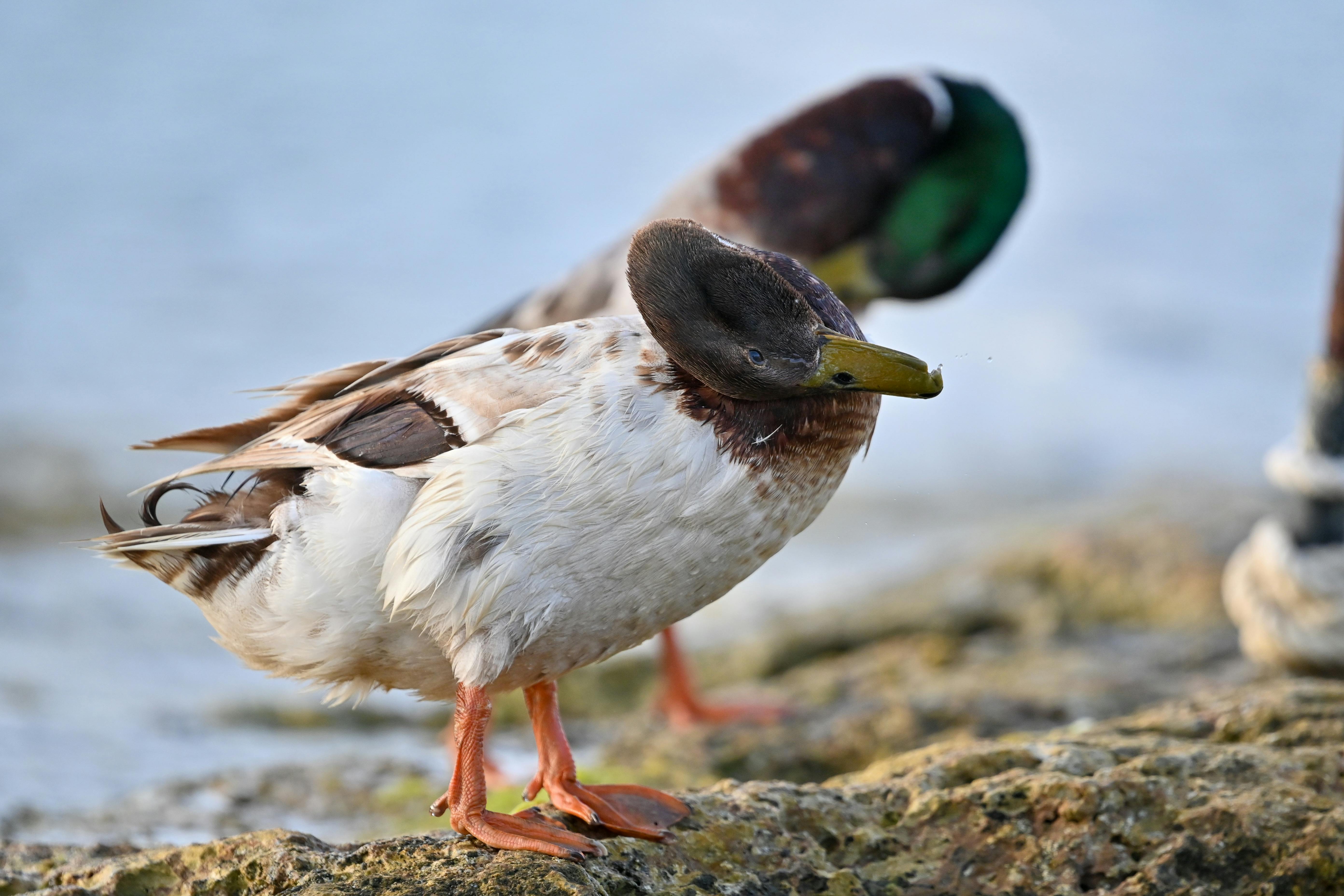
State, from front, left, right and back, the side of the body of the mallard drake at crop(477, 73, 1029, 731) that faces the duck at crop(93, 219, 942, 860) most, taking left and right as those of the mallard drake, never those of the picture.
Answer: right

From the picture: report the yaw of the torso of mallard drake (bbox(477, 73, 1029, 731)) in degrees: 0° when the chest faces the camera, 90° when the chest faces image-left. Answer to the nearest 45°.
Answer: approximately 270°
